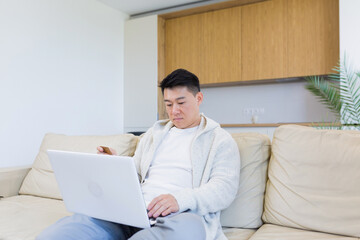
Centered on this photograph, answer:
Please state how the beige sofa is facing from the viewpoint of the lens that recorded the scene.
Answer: facing the viewer

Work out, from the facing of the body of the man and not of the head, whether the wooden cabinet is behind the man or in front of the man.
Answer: behind

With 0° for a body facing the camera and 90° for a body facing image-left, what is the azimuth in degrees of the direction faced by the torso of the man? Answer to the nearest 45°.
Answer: approximately 45°

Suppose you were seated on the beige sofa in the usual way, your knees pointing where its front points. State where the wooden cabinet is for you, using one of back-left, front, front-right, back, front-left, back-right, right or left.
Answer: back
